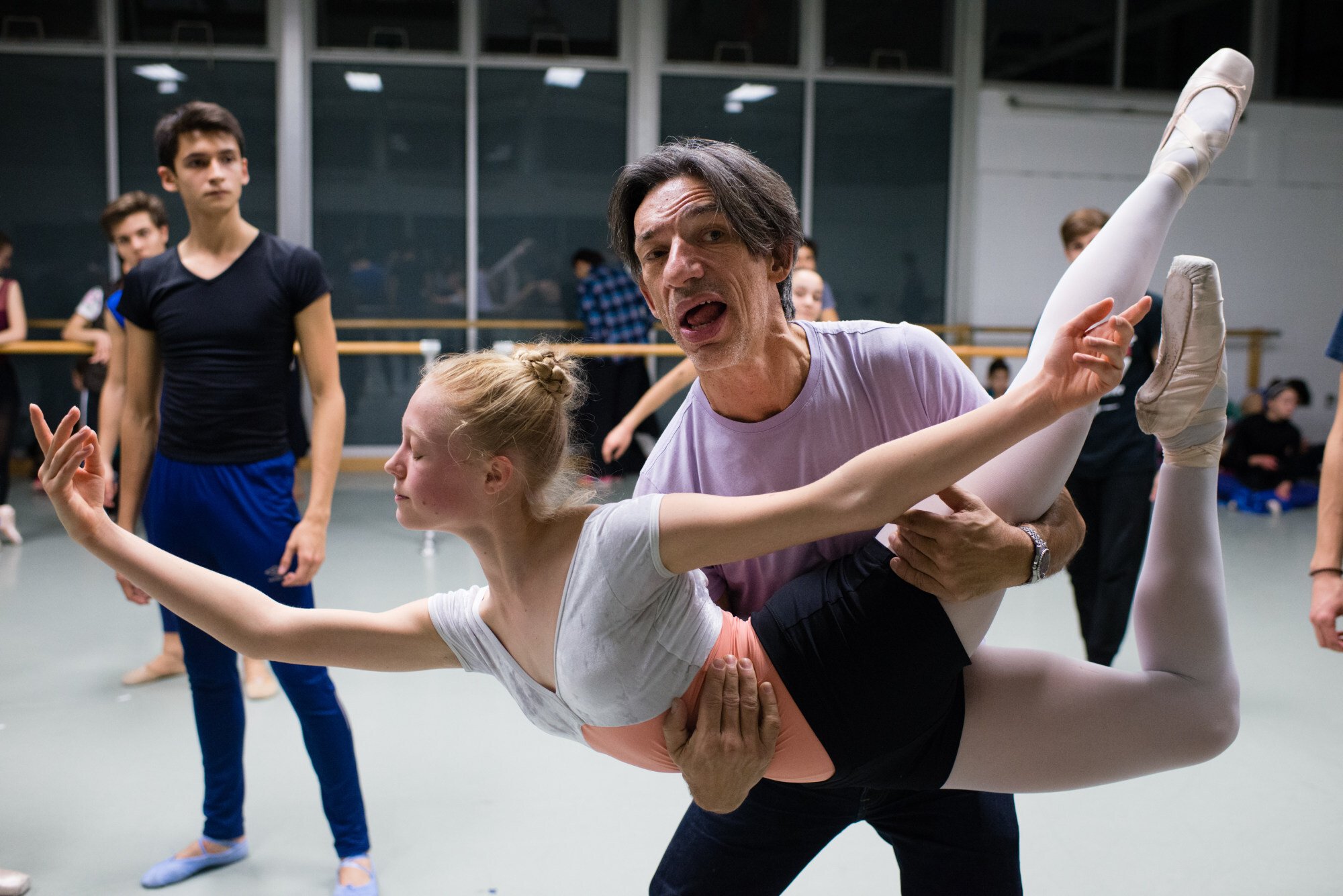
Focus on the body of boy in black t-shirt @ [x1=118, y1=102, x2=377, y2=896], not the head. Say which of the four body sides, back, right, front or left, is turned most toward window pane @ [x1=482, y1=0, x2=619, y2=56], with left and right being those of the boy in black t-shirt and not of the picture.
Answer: back

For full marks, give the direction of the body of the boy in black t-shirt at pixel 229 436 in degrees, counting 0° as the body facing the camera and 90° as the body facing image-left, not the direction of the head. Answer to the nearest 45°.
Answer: approximately 0°

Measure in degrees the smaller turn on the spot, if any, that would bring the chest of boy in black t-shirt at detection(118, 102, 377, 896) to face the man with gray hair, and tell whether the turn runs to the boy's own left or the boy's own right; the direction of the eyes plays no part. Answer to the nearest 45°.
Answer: approximately 45° to the boy's own left

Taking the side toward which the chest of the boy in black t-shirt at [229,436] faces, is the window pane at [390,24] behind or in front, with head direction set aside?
behind

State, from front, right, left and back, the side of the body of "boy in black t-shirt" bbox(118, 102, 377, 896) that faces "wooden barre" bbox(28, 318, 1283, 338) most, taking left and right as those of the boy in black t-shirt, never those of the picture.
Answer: back
